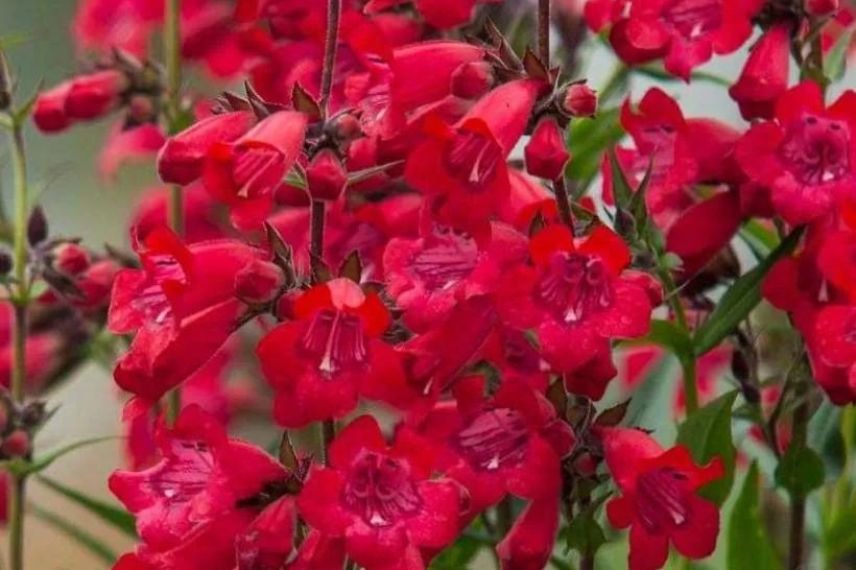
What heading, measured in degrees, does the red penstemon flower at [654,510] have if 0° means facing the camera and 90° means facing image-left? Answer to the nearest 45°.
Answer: approximately 315°
